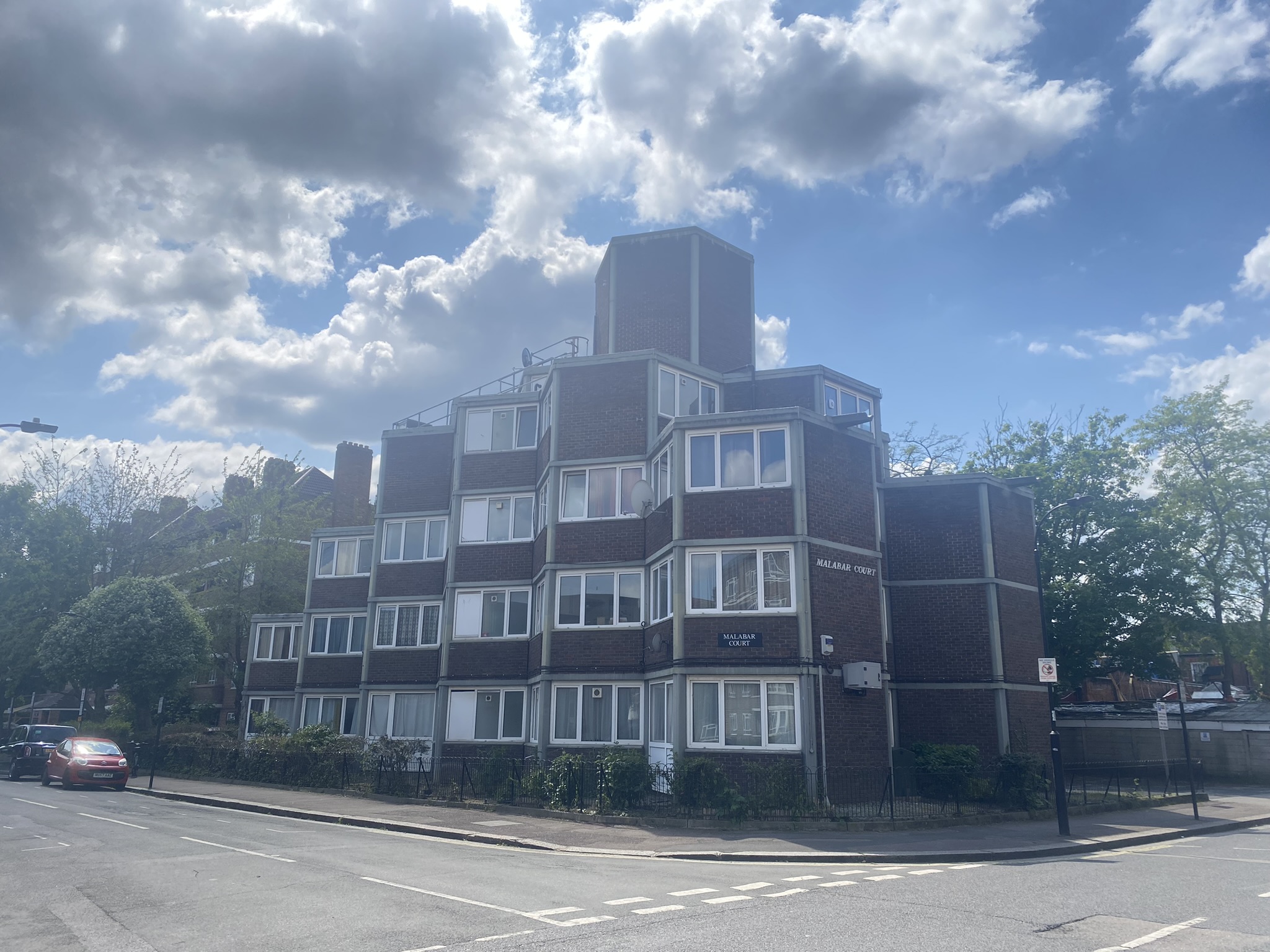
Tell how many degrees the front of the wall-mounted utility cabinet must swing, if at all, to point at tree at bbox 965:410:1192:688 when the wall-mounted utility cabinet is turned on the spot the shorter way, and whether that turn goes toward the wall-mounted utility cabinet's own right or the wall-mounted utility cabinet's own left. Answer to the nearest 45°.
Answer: approximately 90° to the wall-mounted utility cabinet's own left

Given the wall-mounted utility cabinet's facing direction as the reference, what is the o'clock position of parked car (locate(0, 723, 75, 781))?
The parked car is roughly at 5 o'clock from the wall-mounted utility cabinet.

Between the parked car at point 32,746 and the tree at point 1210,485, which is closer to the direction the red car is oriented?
the tree

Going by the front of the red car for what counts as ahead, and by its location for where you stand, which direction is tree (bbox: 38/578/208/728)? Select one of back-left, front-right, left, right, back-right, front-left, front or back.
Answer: back-left

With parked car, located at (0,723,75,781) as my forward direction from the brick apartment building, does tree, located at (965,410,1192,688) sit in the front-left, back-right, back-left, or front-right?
back-right

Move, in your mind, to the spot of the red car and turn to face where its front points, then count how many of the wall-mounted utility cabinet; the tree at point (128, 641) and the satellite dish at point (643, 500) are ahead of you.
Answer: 2

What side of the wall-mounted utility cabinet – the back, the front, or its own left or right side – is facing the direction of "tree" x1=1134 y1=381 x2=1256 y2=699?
left

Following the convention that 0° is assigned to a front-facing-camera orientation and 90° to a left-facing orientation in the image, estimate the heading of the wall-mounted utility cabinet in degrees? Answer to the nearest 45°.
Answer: approximately 315°

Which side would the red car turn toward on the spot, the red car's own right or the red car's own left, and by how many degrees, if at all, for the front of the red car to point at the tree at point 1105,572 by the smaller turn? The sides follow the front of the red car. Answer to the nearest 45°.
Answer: approximately 45° to the red car's own left
